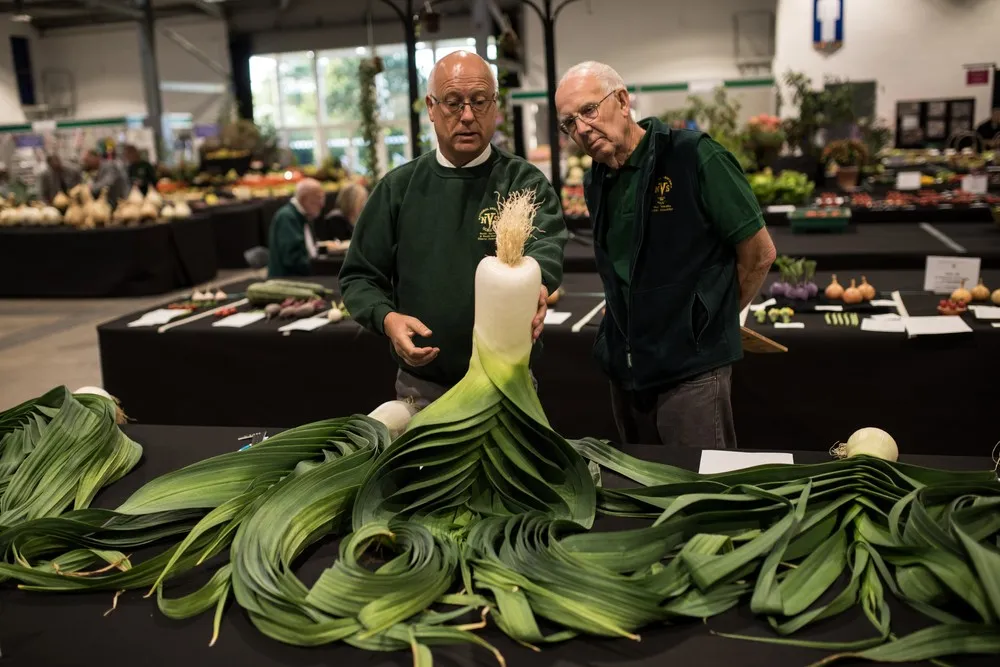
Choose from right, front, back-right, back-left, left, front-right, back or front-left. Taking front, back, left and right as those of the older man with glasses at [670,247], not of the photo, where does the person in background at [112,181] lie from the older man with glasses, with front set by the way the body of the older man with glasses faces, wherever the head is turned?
right

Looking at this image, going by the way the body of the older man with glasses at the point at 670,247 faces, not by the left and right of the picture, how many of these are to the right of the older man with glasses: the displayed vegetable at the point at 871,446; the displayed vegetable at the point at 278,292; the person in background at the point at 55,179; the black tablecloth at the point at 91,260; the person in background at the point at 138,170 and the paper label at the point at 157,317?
5

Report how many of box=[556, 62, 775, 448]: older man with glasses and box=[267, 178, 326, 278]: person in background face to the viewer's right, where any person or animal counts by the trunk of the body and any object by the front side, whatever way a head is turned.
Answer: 1

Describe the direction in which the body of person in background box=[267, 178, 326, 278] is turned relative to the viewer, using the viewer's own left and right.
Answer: facing to the right of the viewer

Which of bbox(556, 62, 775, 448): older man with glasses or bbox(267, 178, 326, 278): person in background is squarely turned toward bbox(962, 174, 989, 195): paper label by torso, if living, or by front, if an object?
the person in background

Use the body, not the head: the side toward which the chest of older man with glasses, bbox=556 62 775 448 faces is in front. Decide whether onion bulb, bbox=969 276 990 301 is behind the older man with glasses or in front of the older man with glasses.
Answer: behind

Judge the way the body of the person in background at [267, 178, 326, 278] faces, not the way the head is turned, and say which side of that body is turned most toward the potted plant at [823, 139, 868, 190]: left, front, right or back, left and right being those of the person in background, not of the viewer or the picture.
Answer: front

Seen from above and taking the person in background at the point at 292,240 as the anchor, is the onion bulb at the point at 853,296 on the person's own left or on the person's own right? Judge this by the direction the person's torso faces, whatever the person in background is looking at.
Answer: on the person's own right

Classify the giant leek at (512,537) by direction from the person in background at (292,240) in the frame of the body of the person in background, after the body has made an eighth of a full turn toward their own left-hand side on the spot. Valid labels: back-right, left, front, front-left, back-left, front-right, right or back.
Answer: back-right

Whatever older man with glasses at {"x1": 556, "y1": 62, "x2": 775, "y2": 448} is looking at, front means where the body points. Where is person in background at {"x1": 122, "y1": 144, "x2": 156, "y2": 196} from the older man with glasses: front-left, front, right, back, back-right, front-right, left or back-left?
right
